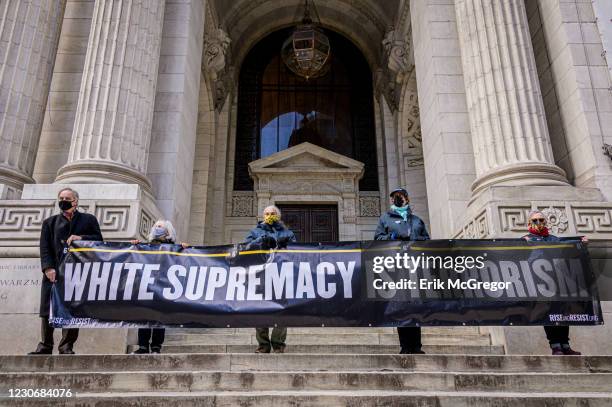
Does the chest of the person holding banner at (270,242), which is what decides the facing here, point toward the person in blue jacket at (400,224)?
no

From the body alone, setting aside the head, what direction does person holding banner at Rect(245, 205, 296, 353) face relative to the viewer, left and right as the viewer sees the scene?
facing the viewer

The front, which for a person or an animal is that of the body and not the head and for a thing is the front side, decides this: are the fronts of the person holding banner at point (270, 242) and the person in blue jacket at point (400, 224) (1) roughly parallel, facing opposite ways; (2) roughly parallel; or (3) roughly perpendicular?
roughly parallel

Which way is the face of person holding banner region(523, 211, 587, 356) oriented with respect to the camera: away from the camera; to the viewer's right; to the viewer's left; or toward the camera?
toward the camera

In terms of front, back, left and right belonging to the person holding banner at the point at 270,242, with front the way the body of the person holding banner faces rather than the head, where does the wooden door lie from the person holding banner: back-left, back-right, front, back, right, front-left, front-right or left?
back

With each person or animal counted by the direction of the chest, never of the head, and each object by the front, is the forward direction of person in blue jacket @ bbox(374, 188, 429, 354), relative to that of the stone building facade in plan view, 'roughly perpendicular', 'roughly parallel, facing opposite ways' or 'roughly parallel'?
roughly parallel

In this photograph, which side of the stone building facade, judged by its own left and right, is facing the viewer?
front

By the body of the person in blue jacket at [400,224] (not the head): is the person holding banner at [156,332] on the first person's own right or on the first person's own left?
on the first person's own right

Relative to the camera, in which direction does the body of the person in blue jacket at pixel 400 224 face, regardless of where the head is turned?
toward the camera

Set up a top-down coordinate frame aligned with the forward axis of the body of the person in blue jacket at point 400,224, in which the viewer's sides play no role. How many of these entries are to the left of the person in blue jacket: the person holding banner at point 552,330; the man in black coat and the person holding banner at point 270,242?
1

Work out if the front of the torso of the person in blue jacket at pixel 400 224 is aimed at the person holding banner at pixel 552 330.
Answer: no

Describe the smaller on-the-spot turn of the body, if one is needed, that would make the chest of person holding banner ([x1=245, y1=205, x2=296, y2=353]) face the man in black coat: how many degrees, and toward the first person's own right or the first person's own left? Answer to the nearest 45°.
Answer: approximately 90° to the first person's own right

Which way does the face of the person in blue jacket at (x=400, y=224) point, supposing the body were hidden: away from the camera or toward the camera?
toward the camera
